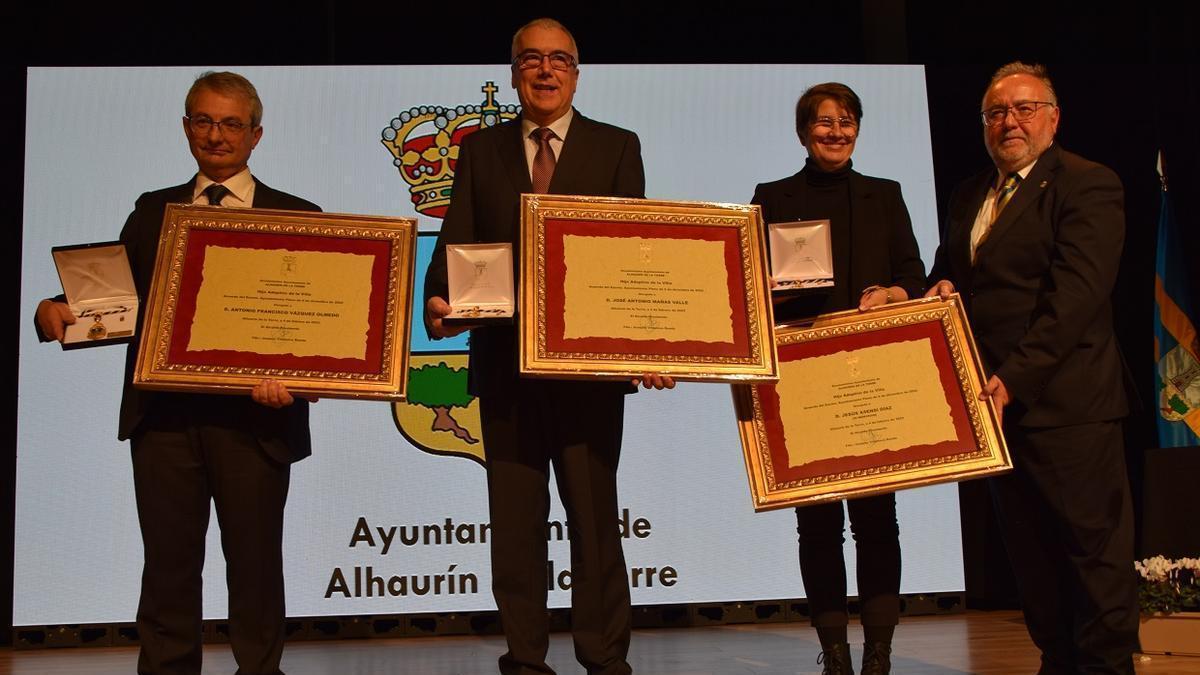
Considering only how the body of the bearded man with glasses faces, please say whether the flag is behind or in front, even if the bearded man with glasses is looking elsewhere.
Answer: behind

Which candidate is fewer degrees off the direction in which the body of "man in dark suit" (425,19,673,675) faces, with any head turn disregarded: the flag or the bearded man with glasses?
the bearded man with glasses

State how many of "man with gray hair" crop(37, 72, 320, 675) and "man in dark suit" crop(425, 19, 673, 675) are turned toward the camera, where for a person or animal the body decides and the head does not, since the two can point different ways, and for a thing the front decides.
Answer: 2

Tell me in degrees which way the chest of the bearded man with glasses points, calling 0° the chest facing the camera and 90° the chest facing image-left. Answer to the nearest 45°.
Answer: approximately 45°

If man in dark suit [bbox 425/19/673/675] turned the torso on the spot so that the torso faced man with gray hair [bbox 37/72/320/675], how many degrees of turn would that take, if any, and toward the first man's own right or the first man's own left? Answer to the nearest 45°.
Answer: approximately 90° to the first man's own right

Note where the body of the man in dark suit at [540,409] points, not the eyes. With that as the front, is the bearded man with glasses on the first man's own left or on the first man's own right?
on the first man's own left

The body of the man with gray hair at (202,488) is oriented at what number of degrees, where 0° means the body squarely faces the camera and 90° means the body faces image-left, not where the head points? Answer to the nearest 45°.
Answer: approximately 0°
